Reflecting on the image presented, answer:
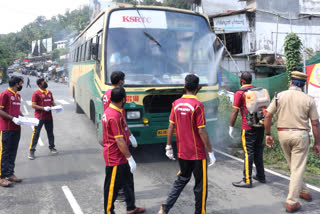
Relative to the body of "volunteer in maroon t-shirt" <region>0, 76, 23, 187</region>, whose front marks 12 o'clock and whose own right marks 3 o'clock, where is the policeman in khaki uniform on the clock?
The policeman in khaki uniform is roughly at 12 o'clock from the volunteer in maroon t-shirt.

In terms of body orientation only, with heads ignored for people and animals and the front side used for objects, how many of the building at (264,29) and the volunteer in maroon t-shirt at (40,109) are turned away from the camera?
0

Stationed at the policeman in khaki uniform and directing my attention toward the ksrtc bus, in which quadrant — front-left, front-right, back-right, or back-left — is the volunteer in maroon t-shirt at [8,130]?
front-left

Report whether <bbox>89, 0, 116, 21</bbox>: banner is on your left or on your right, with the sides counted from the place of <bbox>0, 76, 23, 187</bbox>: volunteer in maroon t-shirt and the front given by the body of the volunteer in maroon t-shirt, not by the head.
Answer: on your left

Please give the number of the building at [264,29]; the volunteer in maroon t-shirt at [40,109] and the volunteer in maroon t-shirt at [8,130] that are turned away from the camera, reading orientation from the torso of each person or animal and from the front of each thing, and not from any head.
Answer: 0

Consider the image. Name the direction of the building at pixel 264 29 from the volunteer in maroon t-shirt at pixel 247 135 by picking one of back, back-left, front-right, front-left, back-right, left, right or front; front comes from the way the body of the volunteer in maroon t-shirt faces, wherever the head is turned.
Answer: front-right

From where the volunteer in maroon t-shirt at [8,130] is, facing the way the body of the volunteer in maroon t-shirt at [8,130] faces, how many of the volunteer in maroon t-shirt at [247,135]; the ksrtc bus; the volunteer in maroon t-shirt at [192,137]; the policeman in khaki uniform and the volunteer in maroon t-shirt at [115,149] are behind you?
0

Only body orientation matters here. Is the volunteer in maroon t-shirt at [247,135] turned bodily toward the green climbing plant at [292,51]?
no

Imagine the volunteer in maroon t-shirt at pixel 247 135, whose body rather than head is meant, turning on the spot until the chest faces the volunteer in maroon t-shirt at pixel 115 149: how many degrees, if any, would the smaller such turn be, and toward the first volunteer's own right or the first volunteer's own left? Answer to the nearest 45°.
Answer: approximately 90° to the first volunteer's own left

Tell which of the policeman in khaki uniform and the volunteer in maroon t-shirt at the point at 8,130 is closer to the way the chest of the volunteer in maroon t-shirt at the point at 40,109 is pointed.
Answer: the policeman in khaki uniform

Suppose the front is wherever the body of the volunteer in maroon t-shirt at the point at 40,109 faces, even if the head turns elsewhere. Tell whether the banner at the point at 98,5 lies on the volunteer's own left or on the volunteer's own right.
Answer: on the volunteer's own left

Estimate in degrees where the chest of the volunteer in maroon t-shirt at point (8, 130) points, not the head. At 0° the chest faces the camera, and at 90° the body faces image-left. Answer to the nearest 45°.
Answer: approximately 315°
